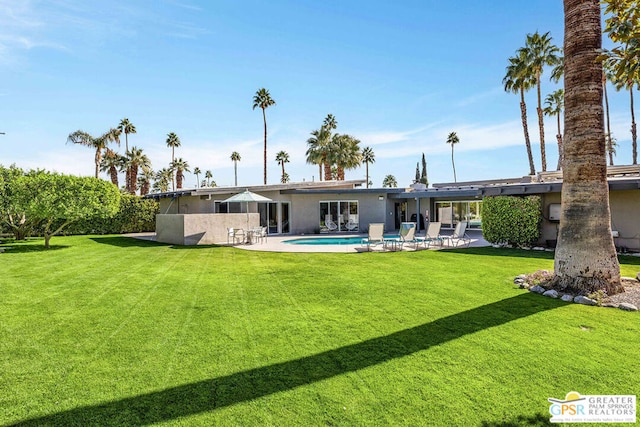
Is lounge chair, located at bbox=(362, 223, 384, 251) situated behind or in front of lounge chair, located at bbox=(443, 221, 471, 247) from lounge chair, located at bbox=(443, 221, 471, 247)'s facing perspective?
in front

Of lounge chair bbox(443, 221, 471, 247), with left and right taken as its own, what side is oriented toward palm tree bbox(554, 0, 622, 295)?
left

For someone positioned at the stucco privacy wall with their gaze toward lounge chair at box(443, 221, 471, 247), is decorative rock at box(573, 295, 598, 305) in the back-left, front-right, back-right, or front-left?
front-right

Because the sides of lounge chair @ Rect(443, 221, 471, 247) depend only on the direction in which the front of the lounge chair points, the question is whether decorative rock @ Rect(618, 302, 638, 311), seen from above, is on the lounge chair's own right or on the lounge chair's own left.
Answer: on the lounge chair's own left

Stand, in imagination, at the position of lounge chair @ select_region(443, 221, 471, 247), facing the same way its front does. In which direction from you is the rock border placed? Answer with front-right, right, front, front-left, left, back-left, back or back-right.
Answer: left

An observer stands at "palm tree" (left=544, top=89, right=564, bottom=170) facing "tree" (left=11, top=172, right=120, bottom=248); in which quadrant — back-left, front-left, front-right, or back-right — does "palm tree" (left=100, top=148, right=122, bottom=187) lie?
front-right

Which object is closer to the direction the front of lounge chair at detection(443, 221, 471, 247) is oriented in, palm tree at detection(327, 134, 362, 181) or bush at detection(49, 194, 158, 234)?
the bush

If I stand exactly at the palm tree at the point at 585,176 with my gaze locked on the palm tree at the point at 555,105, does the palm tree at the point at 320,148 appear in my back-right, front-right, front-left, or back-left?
front-left
